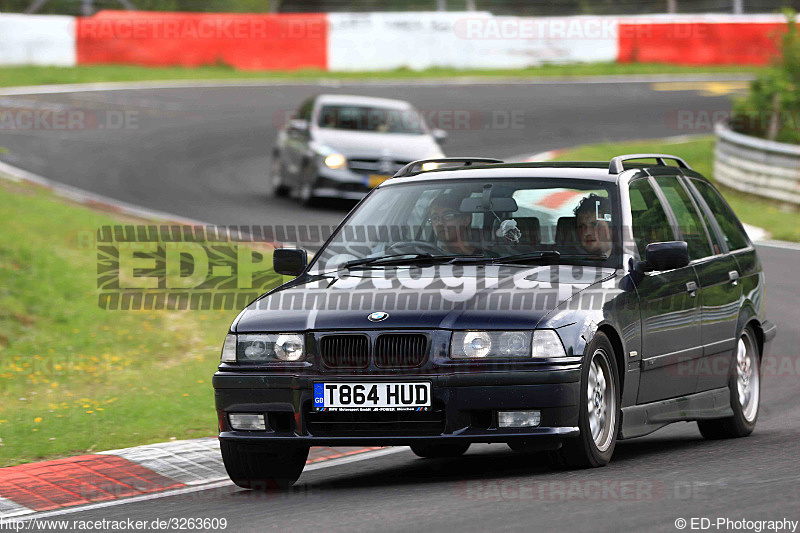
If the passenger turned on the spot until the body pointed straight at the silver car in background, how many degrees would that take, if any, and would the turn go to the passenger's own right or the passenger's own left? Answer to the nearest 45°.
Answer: approximately 135° to the passenger's own right

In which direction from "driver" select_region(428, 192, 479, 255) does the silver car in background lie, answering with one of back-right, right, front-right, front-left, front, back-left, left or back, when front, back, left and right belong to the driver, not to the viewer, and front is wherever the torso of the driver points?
back-right

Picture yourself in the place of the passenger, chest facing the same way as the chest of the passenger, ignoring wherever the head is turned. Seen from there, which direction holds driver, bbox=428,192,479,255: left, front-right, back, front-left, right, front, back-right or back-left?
front-right

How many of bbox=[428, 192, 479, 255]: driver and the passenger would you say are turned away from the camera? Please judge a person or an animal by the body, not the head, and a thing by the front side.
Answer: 0

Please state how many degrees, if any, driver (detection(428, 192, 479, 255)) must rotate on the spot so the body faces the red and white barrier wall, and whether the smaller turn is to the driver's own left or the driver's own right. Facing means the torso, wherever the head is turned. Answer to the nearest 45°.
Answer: approximately 135° to the driver's own right

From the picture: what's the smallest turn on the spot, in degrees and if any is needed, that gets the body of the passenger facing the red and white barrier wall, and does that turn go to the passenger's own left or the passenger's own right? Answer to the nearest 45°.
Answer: approximately 135° to the passenger's own right
